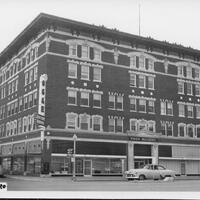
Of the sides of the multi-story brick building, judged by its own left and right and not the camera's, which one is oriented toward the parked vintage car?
front

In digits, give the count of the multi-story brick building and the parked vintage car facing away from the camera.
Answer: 0

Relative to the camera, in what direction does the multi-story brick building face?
facing the viewer and to the right of the viewer
